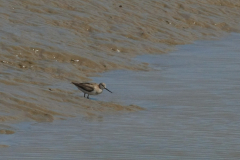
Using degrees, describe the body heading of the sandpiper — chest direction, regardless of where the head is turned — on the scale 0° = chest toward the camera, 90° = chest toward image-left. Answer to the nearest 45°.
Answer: approximately 270°
